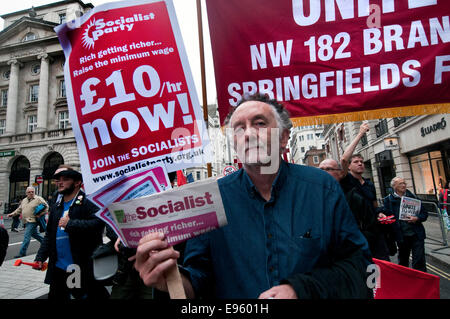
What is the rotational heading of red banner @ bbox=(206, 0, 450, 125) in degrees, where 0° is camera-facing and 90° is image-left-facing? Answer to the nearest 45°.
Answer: approximately 0°

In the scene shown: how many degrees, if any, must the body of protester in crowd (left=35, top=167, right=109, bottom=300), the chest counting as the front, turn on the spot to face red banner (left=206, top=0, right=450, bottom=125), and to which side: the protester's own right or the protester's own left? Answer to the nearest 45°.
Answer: approximately 90° to the protester's own left

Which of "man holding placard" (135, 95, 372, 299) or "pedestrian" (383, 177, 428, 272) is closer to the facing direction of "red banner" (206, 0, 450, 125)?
the man holding placard

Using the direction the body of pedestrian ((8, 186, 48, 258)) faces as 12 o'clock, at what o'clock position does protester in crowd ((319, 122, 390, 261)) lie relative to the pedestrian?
The protester in crowd is roughly at 10 o'clock from the pedestrian.

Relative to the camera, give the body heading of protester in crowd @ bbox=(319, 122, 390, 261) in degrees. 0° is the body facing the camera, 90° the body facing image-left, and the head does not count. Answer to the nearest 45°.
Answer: approximately 315°

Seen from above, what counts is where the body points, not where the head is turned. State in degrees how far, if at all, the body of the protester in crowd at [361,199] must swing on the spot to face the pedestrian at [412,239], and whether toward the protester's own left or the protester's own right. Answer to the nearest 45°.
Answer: approximately 135° to the protester's own left
